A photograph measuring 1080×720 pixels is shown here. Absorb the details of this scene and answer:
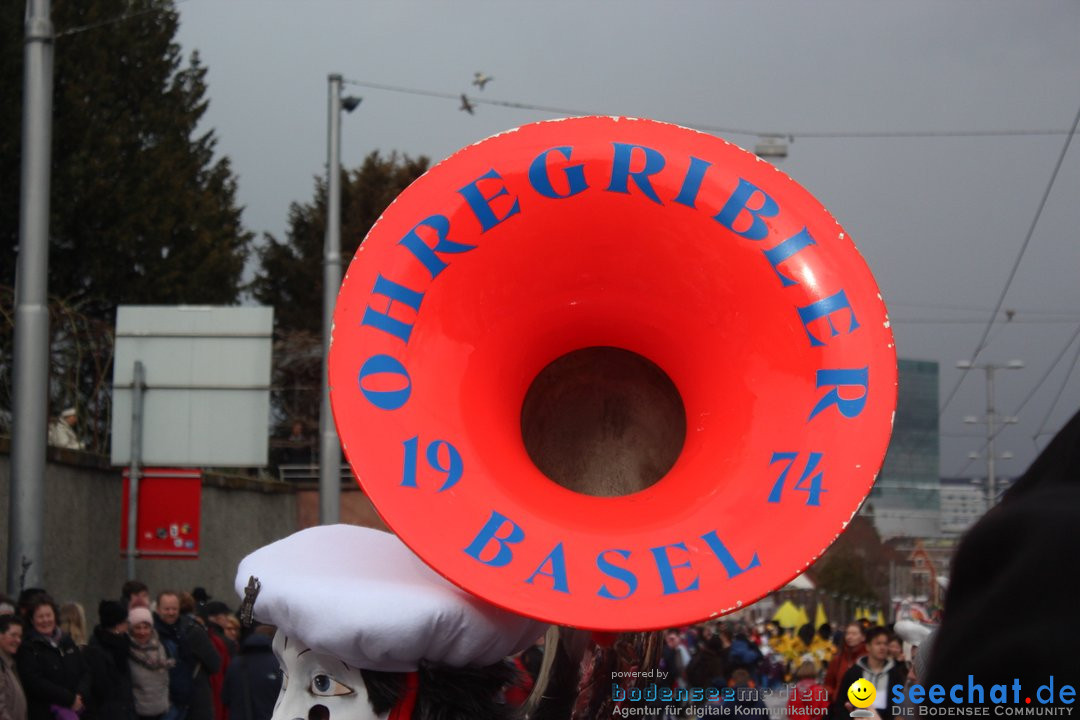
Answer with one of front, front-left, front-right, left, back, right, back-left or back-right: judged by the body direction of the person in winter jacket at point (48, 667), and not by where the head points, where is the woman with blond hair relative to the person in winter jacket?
back-left

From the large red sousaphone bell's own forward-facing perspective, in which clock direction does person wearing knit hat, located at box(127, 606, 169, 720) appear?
The person wearing knit hat is roughly at 5 o'clock from the large red sousaphone bell.

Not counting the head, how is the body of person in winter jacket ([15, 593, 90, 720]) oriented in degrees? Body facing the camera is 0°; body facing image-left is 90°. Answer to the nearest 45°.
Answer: approximately 315°

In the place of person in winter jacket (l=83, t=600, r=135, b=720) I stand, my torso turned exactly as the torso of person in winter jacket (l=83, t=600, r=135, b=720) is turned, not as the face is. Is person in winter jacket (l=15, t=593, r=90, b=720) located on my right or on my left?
on my right

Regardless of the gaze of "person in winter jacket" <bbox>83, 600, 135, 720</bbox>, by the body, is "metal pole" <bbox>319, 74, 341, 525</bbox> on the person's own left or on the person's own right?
on the person's own left
